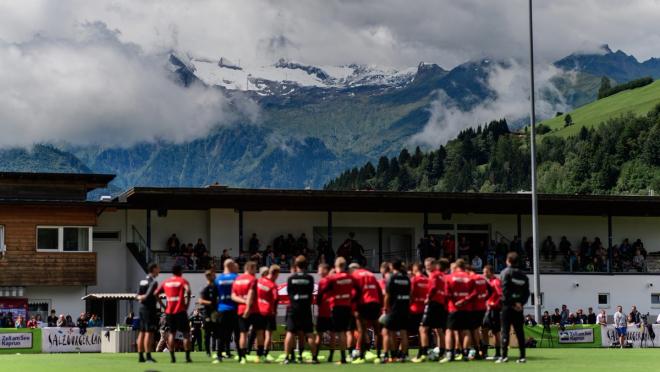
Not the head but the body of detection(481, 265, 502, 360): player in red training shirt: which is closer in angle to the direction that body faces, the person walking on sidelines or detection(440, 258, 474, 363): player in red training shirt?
the player in red training shirt

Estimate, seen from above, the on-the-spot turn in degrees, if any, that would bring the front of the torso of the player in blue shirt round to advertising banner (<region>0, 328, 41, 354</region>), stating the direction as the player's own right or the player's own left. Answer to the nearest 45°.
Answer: approximately 90° to the player's own left

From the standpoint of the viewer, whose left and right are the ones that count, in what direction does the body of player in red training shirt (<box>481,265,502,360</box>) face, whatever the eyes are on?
facing to the left of the viewer

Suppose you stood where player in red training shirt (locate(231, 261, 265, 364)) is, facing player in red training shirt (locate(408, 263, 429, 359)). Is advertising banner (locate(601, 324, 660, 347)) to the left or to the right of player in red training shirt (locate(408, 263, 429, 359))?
left

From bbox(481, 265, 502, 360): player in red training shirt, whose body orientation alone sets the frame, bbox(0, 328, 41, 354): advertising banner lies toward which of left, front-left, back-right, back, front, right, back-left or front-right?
front-right

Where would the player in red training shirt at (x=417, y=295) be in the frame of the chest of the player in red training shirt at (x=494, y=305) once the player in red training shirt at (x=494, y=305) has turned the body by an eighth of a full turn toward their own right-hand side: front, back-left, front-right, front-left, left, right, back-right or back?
left

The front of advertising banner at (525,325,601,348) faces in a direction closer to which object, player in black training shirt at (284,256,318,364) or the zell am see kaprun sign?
the player in black training shirt

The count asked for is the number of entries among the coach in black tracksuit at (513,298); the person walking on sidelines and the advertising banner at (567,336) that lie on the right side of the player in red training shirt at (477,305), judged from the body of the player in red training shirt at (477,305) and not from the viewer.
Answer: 2

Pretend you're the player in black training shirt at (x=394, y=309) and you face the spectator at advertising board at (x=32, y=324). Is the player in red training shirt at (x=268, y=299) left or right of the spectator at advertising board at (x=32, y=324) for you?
left

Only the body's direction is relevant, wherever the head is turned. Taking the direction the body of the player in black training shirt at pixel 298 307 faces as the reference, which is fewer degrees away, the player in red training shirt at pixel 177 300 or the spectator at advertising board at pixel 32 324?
the spectator at advertising board

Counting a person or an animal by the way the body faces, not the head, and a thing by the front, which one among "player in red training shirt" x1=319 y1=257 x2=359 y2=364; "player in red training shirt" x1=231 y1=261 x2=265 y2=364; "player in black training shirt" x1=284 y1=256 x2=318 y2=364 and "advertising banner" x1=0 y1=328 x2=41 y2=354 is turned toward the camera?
the advertising banner

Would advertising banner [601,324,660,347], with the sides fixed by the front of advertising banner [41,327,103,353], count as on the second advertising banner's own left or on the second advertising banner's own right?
on the second advertising banner's own left

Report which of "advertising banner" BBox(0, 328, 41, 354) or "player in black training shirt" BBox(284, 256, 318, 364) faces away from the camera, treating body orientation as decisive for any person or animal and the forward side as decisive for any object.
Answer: the player in black training shirt

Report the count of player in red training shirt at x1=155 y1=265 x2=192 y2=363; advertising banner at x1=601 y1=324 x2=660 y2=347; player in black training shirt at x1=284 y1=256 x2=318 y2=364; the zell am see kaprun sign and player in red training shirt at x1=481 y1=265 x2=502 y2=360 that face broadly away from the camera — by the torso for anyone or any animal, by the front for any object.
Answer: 2
